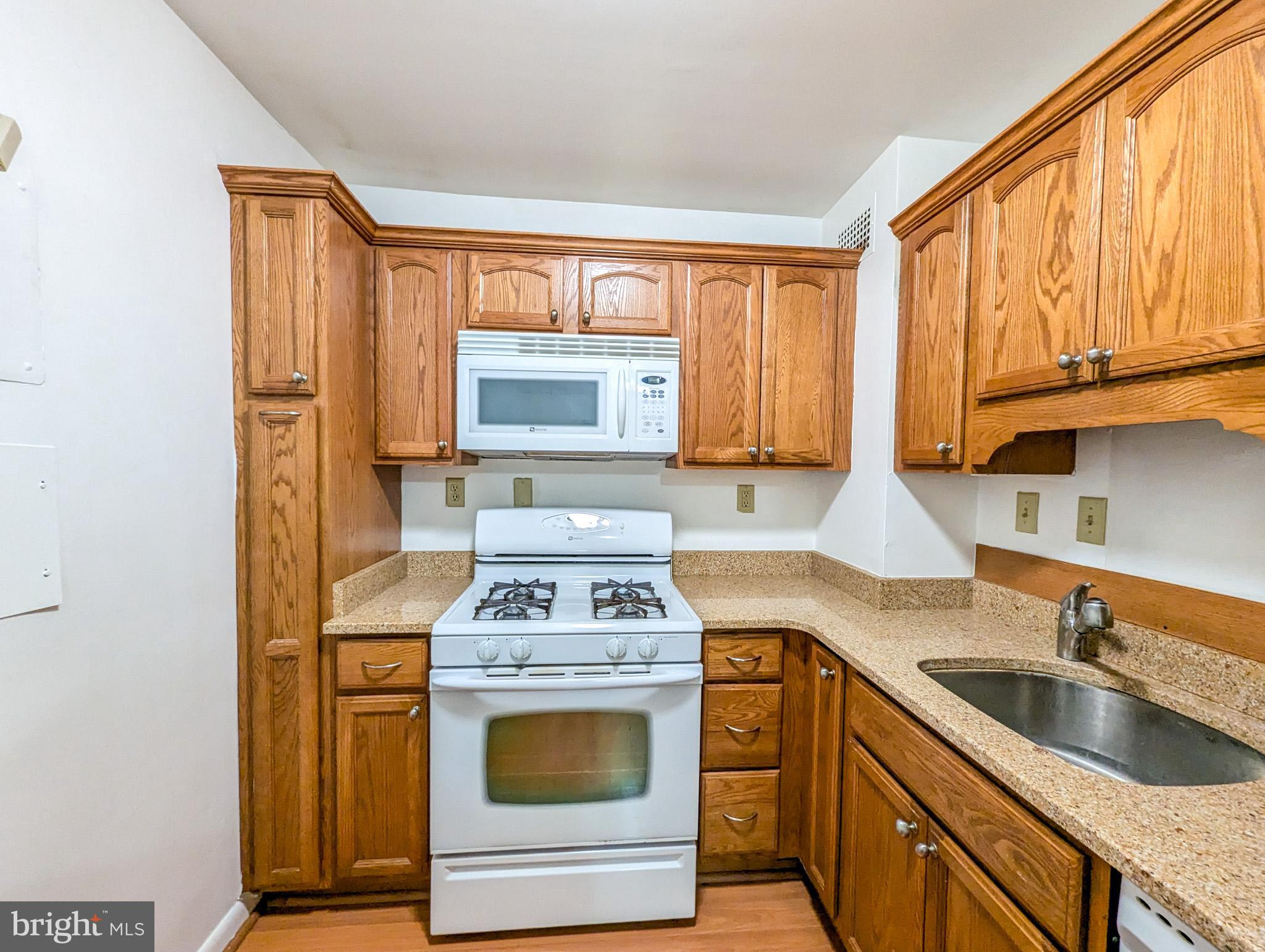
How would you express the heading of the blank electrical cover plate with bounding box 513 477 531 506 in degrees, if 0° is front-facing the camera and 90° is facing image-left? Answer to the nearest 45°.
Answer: approximately 0°

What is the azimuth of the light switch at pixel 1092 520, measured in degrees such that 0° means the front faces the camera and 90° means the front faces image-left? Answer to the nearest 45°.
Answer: approximately 45°

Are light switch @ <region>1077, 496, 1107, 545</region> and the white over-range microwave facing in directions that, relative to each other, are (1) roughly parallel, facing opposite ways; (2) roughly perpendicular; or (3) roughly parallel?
roughly perpendicular

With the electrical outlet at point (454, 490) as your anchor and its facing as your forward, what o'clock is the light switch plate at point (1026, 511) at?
The light switch plate is roughly at 10 o'clock from the electrical outlet.

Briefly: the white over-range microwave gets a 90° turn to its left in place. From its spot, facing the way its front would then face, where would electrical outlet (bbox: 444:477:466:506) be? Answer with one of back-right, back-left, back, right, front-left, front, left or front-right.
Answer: back-left
